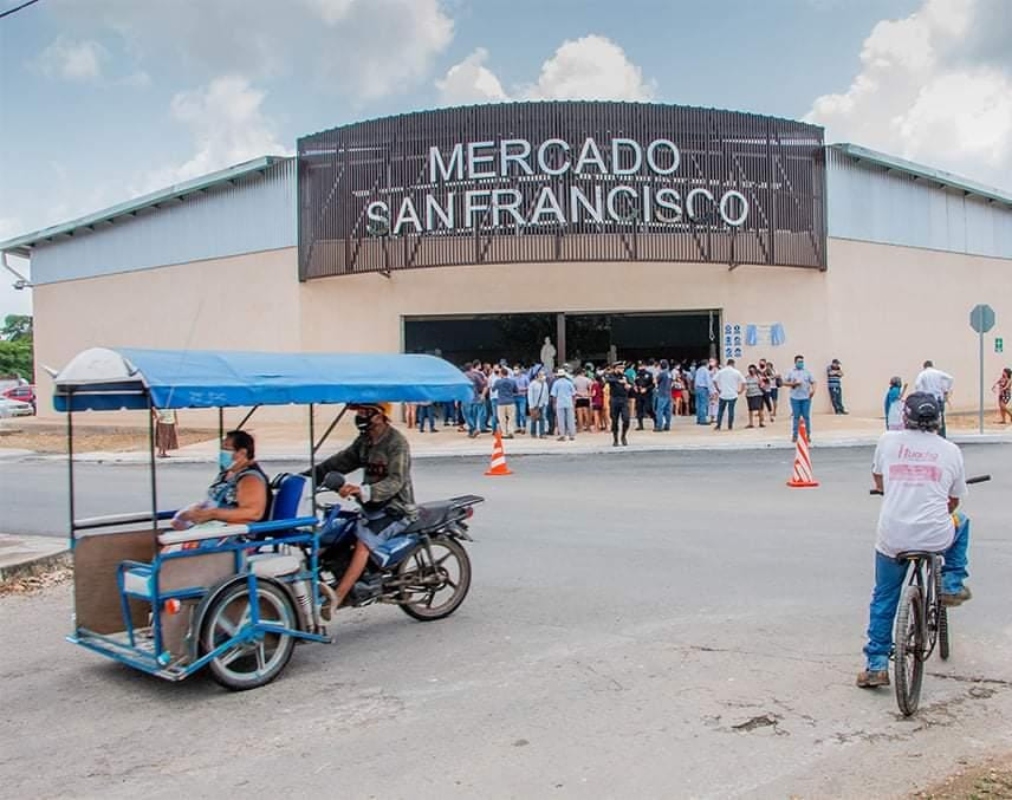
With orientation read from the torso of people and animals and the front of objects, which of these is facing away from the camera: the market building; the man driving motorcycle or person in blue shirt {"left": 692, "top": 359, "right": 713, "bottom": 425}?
the person in blue shirt

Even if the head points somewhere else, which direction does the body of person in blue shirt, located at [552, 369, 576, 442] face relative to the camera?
away from the camera

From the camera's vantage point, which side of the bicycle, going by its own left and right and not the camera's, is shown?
back

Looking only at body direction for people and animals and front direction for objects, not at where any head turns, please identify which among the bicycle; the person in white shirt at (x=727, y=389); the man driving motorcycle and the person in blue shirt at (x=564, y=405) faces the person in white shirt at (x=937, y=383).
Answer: the bicycle

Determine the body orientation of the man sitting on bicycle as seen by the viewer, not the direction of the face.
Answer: away from the camera
